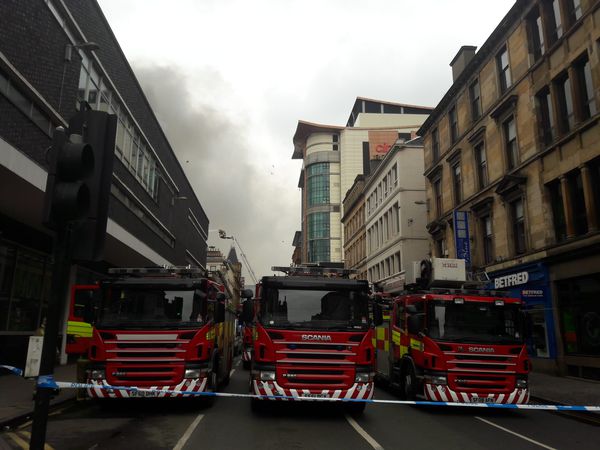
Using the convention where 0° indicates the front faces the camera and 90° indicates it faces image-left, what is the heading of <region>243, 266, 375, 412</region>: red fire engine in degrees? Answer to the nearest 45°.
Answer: approximately 0°

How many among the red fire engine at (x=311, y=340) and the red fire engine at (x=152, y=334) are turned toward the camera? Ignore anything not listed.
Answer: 2

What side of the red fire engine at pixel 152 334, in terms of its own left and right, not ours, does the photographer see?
front

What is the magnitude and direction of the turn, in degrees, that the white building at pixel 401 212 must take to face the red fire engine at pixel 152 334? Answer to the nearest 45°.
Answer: approximately 45° to its left

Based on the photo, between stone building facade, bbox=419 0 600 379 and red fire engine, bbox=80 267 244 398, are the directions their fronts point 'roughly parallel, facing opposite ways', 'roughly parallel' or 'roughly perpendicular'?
roughly perpendicular

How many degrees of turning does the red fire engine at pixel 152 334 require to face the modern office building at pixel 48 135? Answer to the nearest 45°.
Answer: approximately 135° to its right

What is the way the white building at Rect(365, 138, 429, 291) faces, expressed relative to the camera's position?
facing the viewer and to the left of the viewer

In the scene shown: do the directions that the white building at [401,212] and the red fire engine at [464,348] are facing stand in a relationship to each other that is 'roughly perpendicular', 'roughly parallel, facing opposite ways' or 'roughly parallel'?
roughly perpendicular

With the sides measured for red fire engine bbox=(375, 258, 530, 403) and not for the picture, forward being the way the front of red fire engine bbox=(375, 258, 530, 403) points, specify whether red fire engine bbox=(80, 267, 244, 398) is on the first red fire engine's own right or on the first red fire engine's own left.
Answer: on the first red fire engine's own right

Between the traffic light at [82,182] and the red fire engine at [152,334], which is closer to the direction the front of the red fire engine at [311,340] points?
the traffic light

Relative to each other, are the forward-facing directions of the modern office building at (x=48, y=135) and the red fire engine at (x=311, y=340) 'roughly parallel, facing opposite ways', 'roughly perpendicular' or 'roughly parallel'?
roughly perpendicular

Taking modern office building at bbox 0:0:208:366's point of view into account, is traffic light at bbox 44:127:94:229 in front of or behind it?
in front

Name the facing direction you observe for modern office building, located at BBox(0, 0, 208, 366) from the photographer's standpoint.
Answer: facing the viewer and to the right of the viewer

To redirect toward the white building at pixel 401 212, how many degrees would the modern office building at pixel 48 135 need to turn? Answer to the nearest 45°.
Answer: approximately 90° to its left

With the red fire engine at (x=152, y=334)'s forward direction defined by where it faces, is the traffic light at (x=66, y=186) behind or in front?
in front

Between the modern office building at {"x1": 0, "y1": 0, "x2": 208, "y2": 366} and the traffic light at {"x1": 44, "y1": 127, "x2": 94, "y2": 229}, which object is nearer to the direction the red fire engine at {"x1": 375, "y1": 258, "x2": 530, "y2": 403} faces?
the traffic light

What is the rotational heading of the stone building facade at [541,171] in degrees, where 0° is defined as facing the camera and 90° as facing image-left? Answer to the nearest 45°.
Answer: approximately 45°
